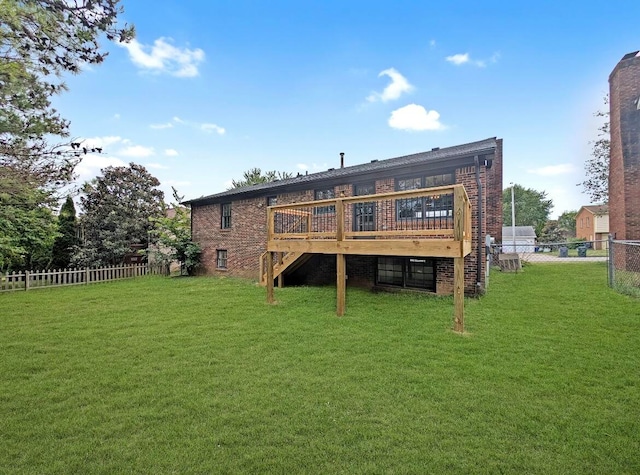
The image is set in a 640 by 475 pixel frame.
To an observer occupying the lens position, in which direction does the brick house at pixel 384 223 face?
facing away from the viewer and to the right of the viewer

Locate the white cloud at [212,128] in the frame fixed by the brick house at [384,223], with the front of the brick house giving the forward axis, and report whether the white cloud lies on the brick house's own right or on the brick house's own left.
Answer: on the brick house's own left

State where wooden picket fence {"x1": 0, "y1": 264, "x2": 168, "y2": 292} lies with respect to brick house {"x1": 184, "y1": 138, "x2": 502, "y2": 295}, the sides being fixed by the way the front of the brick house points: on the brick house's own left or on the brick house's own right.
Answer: on the brick house's own left

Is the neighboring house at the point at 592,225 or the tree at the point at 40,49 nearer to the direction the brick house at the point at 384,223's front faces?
the neighboring house

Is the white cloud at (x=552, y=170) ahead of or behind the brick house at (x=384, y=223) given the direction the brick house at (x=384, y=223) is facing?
ahead

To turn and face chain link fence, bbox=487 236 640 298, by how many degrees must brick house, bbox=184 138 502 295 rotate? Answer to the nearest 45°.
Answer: approximately 45° to its right

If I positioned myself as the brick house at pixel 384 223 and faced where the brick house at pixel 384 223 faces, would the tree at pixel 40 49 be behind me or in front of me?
behind

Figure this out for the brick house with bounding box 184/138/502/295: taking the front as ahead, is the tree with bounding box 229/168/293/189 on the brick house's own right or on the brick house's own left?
on the brick house's own left

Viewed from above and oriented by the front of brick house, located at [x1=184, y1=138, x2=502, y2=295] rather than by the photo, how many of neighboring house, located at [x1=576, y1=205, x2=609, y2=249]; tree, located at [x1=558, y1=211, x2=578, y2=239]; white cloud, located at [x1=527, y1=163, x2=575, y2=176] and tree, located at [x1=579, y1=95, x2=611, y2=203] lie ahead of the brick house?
4

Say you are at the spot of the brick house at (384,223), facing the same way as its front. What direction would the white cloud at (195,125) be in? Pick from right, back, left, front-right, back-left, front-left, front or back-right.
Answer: left

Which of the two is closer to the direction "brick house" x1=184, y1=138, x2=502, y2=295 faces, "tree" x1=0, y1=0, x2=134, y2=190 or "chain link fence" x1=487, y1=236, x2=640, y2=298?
the chain link fence

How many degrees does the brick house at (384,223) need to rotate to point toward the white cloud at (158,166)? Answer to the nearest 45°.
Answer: approximately 90° to its left

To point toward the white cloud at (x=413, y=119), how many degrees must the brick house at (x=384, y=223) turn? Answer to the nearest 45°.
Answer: approximately 45° to its left
